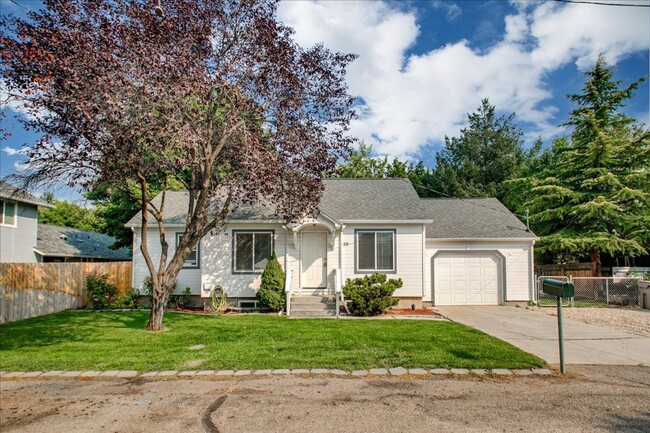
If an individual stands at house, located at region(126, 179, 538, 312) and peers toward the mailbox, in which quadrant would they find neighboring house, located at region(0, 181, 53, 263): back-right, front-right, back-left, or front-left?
back-right

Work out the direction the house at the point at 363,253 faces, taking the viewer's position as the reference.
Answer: facing the viewer

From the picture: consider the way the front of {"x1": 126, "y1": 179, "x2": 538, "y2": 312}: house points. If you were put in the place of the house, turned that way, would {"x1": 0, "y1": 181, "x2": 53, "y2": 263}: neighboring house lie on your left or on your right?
on your right

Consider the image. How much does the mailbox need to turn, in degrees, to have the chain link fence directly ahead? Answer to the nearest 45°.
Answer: approximately 135° to its left

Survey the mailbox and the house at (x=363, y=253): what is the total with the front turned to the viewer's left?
0

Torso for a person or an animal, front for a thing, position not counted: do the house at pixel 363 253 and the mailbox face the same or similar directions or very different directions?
same or similar directions

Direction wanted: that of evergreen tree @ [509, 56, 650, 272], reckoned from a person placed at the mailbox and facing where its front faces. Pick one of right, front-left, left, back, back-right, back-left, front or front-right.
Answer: back-left

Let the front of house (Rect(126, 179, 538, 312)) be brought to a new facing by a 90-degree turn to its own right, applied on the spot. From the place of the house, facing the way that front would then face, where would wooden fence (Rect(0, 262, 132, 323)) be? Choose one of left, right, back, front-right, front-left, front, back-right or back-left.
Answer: front

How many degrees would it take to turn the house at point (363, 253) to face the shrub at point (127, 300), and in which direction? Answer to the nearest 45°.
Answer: approximately 90° to its right

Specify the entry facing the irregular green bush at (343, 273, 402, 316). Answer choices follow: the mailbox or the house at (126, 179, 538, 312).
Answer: the house

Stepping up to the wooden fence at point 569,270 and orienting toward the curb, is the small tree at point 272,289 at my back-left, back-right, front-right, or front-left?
front-right

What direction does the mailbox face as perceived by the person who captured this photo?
facing the viewer and to the right of the viewer

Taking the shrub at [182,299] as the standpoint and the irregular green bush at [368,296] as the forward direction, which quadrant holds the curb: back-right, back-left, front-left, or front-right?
front-right
